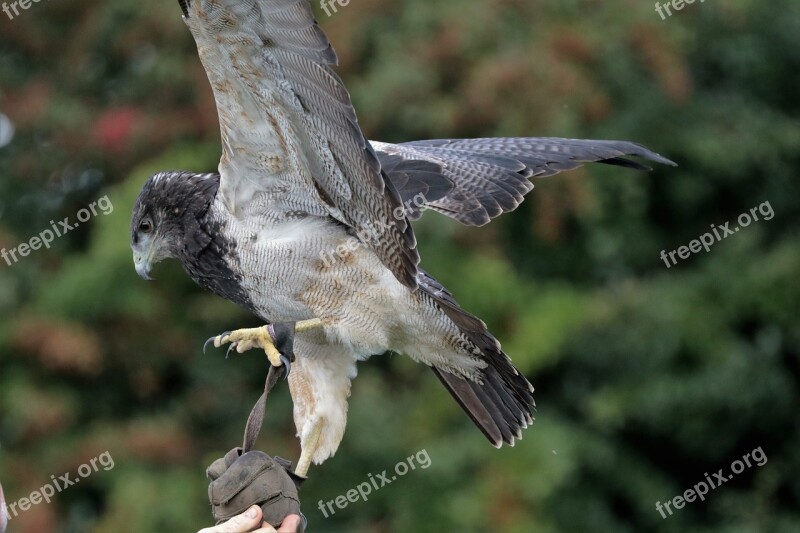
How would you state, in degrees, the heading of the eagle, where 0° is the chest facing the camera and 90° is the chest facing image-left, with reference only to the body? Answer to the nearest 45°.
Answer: approximately 90°
